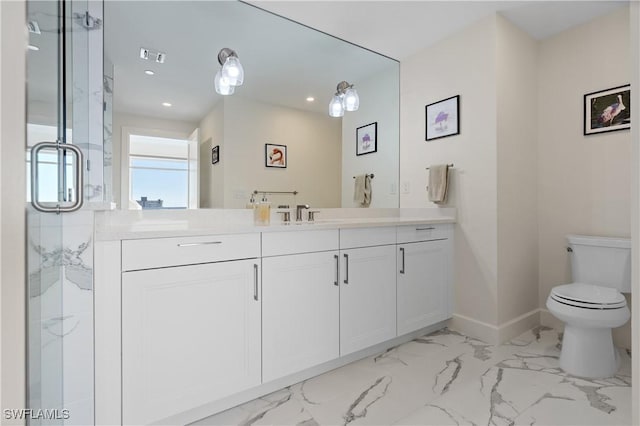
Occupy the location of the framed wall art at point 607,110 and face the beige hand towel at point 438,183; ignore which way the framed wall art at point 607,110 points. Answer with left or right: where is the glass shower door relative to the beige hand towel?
left

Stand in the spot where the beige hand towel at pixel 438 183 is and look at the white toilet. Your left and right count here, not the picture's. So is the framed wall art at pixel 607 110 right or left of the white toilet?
left

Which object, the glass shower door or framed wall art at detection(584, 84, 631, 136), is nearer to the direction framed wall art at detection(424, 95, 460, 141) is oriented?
the glass shower door

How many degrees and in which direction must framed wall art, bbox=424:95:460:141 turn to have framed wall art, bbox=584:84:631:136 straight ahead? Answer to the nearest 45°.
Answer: approximately 135° to its left

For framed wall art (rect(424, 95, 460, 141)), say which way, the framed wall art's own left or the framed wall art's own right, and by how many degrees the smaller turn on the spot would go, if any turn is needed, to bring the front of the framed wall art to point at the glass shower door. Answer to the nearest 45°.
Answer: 0° — it already faces it

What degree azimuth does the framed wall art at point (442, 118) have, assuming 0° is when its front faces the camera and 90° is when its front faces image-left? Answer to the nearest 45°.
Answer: approximately 45°
